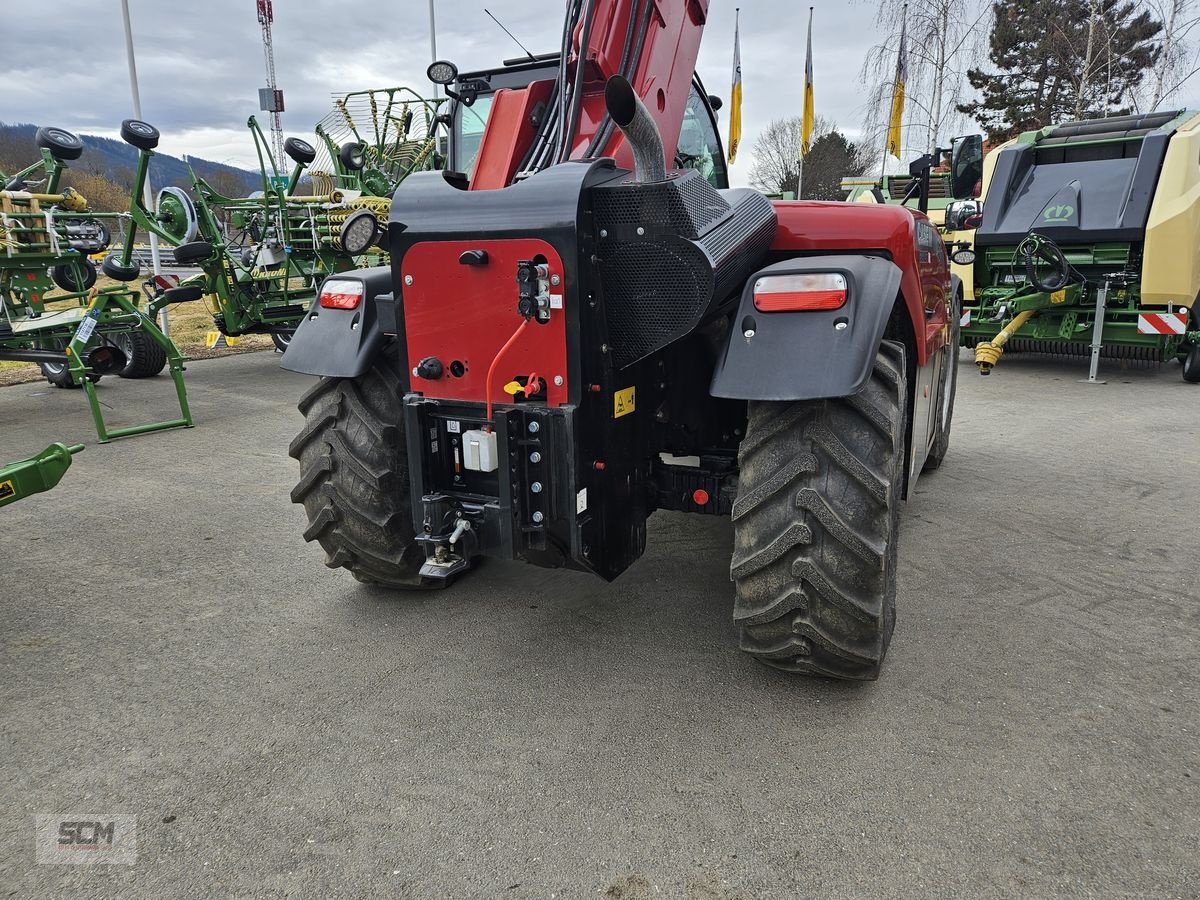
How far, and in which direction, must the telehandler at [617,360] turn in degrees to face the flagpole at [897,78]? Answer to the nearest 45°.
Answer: approximately 45° to its left

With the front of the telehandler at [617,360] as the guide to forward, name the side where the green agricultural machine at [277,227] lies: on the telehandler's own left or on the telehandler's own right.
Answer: on the telehandler's own left

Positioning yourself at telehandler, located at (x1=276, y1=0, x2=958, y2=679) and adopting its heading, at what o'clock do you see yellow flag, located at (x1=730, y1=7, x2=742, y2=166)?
The yellow flag is roughly at 11 o'clock from the telehandler.

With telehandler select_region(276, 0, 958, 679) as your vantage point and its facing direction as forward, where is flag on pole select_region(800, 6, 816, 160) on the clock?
The flag on pole is roughly at 11 o'clock from the telehandler.

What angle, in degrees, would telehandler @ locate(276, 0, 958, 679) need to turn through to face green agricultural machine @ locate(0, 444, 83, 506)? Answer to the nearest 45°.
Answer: approximately 135° to its left

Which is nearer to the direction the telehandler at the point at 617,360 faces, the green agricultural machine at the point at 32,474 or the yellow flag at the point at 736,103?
the yellow flag

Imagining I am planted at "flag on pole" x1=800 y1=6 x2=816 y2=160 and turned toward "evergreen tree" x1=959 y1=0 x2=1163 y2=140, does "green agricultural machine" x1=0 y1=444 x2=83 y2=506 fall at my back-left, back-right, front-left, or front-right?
back-right

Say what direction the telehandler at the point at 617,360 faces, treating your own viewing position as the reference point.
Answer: facing away from the viewer and to the right of the viewer
